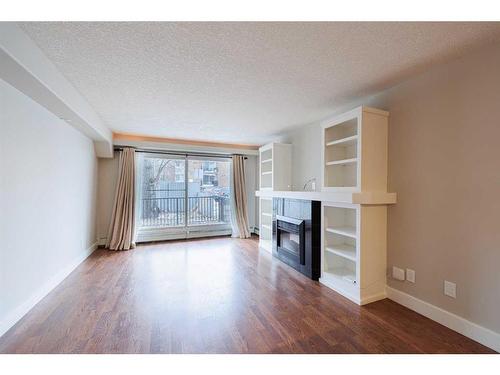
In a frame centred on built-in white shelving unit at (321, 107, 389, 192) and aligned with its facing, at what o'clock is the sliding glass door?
The sliding glass door is roughly at 2 o'clock from the built-in white shelving unit.

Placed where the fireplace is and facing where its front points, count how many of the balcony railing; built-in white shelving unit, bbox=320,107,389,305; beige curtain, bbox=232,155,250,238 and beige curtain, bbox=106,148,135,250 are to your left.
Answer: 1

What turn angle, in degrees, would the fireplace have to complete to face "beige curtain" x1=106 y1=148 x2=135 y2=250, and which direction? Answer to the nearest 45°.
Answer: approximately 45° to its right

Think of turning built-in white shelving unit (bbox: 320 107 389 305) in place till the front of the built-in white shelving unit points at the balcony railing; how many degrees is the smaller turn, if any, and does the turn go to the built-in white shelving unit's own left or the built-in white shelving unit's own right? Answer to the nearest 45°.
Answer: approximately 45° to the built-in white shelving unit's own right

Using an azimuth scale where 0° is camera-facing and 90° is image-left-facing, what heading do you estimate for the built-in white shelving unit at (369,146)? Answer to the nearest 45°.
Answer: approximately 45°

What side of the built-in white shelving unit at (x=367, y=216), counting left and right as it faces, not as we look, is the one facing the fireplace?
right

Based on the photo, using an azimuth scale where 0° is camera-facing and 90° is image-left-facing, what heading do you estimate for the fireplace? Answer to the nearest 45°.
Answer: approximately 45°

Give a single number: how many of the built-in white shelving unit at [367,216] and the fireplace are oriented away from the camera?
0

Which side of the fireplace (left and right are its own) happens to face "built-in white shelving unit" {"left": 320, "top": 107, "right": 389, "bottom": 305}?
left

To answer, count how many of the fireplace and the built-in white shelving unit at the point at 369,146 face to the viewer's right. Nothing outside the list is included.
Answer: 0

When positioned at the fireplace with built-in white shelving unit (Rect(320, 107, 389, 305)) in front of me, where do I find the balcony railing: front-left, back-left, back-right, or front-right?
back-right

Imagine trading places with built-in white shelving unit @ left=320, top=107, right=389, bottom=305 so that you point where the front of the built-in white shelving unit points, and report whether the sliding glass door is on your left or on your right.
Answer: on your right
